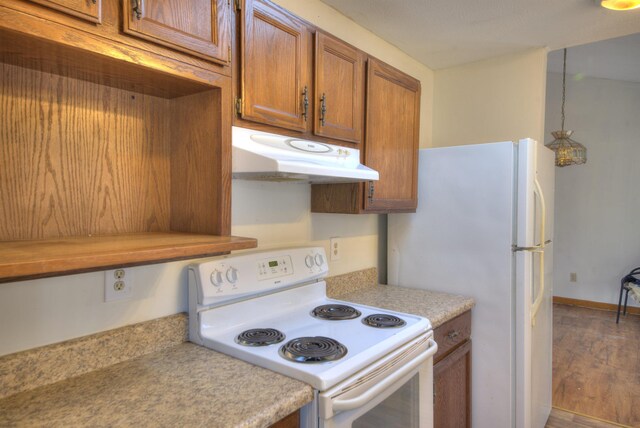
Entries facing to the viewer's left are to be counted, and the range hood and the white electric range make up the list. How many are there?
0

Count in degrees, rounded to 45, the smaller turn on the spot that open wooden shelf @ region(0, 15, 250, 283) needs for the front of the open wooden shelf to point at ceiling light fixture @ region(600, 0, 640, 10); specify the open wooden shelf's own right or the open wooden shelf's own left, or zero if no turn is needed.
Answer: approximately 45° to the open wooden shelf's own left

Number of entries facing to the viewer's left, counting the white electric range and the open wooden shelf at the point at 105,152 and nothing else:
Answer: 0

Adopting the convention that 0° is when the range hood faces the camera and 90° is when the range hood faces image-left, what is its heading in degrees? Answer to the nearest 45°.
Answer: approximately 315°

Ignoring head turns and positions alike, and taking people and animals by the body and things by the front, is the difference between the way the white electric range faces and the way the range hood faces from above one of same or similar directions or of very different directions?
same or similar directions

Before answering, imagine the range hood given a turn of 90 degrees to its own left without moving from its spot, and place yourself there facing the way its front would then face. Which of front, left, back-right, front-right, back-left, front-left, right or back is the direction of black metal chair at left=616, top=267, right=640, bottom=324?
front

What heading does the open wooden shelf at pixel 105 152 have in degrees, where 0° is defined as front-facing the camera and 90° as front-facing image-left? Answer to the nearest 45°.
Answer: approximately 315°

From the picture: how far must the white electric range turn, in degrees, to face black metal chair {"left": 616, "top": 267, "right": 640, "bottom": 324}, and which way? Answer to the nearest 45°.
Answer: approximately 90° to its left

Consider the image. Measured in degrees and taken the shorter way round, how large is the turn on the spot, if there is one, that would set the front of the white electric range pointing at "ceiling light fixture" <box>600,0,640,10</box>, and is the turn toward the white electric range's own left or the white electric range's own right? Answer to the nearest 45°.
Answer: approximately 45° to the white electric range's own left

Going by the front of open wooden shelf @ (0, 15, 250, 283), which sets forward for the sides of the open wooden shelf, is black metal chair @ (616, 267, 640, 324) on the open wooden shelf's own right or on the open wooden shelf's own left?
on the open wooden shelf's own left

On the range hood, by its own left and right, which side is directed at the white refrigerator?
left

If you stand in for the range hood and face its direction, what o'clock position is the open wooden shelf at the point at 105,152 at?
The open wooden shelf is roughly at 4 o'clock from the range hood.

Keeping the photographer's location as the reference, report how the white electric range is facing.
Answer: facing the viewer and to the right of the viewer
